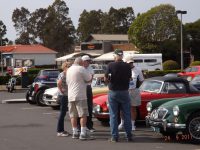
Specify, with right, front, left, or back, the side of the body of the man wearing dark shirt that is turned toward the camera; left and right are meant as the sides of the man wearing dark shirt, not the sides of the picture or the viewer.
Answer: back

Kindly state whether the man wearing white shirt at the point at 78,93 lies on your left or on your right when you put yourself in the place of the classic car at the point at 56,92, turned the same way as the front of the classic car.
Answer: on your left

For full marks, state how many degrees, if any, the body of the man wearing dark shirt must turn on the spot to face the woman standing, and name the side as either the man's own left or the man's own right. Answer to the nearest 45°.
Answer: approximately 45° to the man's own left

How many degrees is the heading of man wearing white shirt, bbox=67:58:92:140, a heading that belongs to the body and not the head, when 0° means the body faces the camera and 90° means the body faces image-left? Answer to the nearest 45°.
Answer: approximately 225°

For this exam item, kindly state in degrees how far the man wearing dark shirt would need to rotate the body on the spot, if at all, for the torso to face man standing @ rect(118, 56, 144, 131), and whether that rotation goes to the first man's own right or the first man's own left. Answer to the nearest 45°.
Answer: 0° — they already face them

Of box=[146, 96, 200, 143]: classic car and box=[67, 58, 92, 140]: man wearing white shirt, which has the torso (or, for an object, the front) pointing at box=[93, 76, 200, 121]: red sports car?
the man wearing white shirt

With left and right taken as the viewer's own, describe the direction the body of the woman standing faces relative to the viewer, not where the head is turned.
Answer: facing to the right of the viewer

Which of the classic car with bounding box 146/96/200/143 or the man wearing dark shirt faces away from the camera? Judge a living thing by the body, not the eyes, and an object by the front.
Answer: the man wearing dark shirt

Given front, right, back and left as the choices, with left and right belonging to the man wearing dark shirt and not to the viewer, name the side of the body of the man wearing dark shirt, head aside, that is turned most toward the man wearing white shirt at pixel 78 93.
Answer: left

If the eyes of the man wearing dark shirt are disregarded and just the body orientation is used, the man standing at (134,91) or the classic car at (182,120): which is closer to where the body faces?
the man standing
